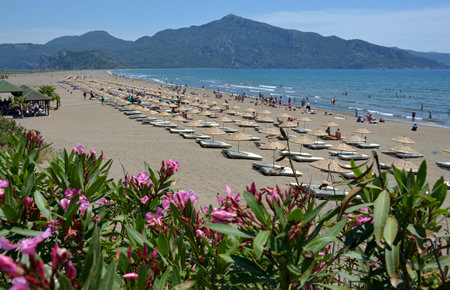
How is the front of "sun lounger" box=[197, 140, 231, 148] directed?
to the viewer's right

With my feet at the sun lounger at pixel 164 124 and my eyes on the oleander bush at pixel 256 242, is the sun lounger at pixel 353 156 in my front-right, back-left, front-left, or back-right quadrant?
front-left

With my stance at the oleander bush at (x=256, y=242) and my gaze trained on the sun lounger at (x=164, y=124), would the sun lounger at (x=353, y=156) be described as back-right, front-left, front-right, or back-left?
front-right

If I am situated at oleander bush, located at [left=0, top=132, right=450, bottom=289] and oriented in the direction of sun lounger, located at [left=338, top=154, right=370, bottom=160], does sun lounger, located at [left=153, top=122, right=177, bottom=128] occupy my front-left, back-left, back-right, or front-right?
front-left

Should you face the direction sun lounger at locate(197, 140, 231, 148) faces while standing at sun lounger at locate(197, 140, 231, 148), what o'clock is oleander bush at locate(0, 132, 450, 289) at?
The oleander bush is roughly at 3 o'clock from the sun lounger.

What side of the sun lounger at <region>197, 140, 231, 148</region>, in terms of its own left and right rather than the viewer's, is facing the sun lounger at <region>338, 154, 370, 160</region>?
front

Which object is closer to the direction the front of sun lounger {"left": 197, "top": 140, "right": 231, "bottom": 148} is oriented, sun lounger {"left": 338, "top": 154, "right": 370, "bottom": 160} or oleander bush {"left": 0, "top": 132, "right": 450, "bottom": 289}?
the sun lounger

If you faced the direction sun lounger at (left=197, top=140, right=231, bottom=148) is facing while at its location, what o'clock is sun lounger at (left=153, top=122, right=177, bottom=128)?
sun lounger at (left=153, top=122, right=177, bottom=128) is roughly at 8 o'clock from sun lounger at (left=197, top=140, right=231, bottom=148).
